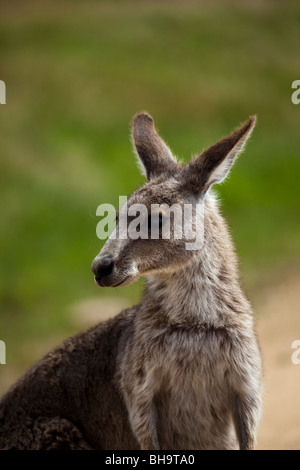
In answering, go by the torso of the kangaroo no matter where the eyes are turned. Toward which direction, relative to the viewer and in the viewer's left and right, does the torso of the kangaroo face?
facing the viewer and to the right of the viewer
